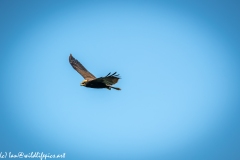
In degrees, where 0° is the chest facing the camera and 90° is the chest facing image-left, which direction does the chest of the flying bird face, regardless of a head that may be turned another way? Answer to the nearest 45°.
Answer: approximately 90°
